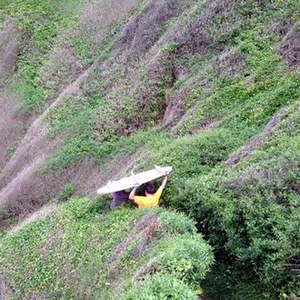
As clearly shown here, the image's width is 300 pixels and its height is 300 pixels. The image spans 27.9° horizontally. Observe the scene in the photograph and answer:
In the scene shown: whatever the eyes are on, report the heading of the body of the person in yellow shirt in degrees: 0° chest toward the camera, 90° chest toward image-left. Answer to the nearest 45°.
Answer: approximately 180°

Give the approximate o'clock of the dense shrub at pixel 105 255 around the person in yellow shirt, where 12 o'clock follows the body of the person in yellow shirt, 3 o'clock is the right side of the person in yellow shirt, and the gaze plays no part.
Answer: The dense shrub is roughly at 8 o'clock from the person in yellow shirt.
